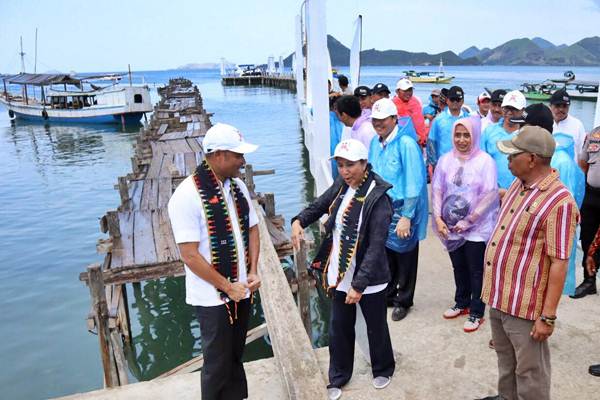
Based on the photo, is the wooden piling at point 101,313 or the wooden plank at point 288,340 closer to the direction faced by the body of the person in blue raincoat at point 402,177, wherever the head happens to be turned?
the wooden plank

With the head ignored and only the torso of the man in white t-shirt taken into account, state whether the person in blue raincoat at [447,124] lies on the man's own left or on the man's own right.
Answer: on the man's own left

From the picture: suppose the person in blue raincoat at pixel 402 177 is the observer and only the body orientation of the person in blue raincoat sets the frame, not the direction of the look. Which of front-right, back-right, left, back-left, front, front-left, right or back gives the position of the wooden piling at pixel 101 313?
front-right

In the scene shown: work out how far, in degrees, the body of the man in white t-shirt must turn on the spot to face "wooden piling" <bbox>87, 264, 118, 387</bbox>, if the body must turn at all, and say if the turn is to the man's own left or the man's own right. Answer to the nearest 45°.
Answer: approximately 180°

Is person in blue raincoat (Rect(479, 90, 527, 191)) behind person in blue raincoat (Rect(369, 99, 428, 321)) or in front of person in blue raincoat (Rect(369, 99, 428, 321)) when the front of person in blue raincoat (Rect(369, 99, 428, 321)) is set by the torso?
behind

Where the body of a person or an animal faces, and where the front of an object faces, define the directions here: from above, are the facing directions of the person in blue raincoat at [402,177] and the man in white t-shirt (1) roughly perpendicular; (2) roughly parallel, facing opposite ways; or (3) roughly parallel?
roughly perpendicular

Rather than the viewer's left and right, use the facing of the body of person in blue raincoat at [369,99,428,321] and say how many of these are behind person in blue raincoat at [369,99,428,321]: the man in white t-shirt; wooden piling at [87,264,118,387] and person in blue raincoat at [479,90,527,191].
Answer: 1

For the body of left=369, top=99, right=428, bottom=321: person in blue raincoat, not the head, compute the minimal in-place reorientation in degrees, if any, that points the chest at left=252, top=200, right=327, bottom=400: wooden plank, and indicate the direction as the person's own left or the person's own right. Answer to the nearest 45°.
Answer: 0° — they already face it

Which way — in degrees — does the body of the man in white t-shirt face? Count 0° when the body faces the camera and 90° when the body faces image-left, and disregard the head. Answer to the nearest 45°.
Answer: approximately 315°
